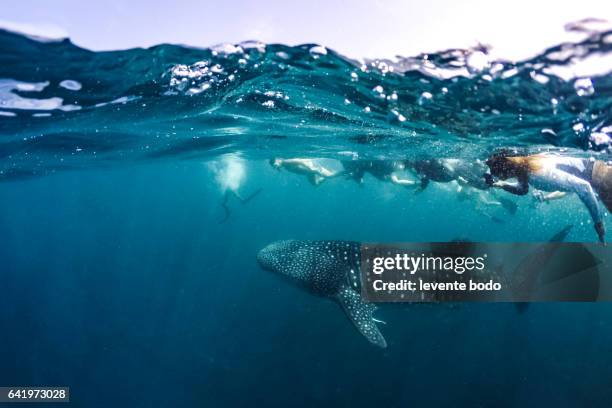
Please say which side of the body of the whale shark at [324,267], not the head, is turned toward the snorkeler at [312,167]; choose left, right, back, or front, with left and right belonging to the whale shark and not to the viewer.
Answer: right

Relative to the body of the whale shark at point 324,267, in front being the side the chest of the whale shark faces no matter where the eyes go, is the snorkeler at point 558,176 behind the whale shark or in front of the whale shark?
behind
